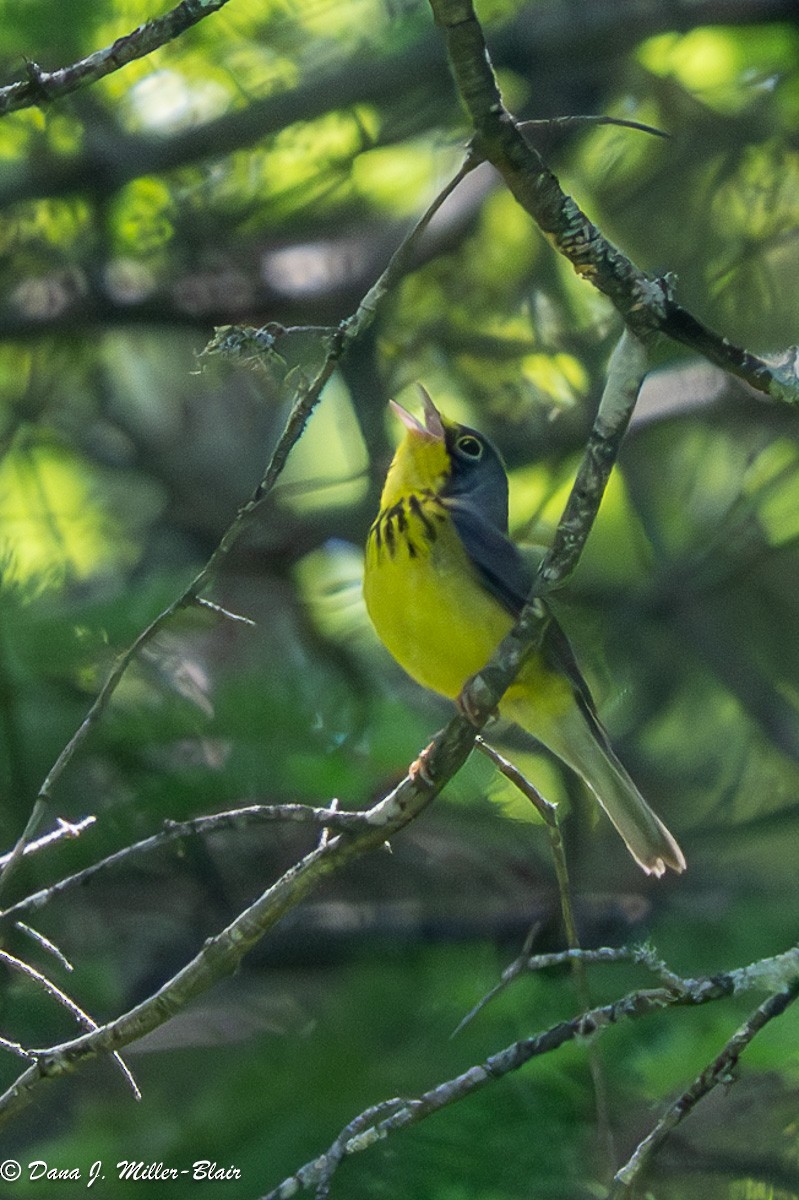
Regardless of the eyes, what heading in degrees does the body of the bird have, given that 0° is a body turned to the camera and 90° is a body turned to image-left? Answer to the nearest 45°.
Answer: approximately 45°
